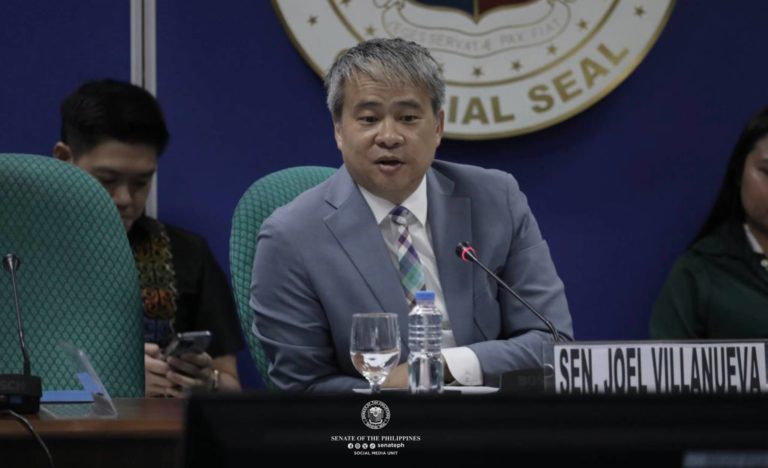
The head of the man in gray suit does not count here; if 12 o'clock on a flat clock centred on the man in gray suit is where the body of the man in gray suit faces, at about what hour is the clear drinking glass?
The clear drinking glass is roughly at 12 o'clock from the man in gray suit.

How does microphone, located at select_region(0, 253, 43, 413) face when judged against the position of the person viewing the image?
facing away from the viewer

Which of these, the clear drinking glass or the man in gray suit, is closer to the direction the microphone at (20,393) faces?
the man in gray suit

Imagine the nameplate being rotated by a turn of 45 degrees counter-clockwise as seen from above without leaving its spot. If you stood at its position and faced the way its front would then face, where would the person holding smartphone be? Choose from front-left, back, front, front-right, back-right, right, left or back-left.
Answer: back

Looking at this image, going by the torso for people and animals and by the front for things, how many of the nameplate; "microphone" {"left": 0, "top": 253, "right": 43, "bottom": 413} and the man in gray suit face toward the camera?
2

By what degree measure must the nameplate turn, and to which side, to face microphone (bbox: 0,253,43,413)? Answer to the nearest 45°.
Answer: approximately 90° to its right

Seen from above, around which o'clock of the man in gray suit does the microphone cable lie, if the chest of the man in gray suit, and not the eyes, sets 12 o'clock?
The microphone cable is roughly at 1 o'clock from the man in gray suit.

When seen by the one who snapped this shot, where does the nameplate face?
facing the viewer

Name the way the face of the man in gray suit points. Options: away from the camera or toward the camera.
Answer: toward the camera

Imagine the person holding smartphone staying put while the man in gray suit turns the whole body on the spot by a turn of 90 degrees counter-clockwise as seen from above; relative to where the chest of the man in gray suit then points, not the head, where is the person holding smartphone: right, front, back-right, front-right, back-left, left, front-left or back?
back-left

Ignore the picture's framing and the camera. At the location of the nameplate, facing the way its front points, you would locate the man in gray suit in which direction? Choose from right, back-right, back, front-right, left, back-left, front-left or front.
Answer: back-right

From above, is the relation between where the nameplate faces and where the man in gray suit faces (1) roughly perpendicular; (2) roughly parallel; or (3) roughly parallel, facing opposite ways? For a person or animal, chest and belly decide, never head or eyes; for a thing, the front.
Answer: roughly parallel

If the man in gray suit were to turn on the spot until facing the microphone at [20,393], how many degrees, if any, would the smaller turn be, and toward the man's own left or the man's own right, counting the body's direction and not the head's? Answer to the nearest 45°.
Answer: approximately 45° to the man's own right

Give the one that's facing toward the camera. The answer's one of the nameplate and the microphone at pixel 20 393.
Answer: the nameplate

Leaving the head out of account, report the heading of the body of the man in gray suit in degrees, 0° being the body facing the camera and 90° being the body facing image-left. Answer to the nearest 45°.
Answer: approximately 0°

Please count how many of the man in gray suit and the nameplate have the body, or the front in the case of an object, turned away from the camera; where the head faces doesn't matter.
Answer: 0

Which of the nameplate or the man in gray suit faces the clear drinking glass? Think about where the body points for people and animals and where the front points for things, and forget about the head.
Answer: the man in gray suit
